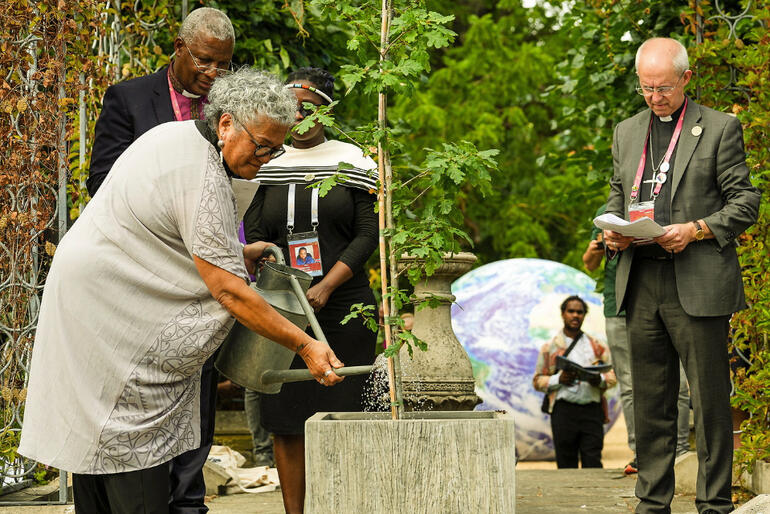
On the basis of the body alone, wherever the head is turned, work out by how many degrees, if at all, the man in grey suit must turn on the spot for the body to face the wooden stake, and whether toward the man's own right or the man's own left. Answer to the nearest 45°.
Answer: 0° — they already face it

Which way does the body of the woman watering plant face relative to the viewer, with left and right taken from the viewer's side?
facing to the right of the viewer

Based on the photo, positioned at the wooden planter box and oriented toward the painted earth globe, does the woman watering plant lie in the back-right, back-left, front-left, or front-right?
back-left

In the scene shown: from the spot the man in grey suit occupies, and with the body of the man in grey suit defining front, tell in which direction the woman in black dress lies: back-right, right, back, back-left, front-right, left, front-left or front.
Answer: front-right

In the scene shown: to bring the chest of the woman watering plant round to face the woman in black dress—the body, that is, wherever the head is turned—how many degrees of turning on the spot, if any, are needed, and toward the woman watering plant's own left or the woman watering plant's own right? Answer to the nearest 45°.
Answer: approximately 45° to the woman watering plant's own left

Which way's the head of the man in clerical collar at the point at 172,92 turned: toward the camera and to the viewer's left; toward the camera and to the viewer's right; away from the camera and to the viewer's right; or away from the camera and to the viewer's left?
toward the camera and to the viewer's right

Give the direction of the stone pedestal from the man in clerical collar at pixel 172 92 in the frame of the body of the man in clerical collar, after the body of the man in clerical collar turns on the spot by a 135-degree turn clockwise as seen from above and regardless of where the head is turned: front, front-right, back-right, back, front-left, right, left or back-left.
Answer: back-right

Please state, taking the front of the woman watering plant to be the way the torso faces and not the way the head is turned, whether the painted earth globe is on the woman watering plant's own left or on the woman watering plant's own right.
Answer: on the woman watering plant's own left

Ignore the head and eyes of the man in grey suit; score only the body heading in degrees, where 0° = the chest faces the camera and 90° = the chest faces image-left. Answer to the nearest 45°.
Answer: approximately 45°

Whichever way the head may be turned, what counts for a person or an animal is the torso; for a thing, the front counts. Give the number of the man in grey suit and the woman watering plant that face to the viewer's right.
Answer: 1

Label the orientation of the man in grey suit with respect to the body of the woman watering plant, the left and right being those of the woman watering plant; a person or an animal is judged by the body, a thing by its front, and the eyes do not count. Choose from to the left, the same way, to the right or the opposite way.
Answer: to the right

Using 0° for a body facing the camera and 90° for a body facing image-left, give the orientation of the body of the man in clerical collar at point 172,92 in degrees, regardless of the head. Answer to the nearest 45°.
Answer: approximately 315°

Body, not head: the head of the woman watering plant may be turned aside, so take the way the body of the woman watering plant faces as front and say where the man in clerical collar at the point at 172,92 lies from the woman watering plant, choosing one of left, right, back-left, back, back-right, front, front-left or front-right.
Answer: left
